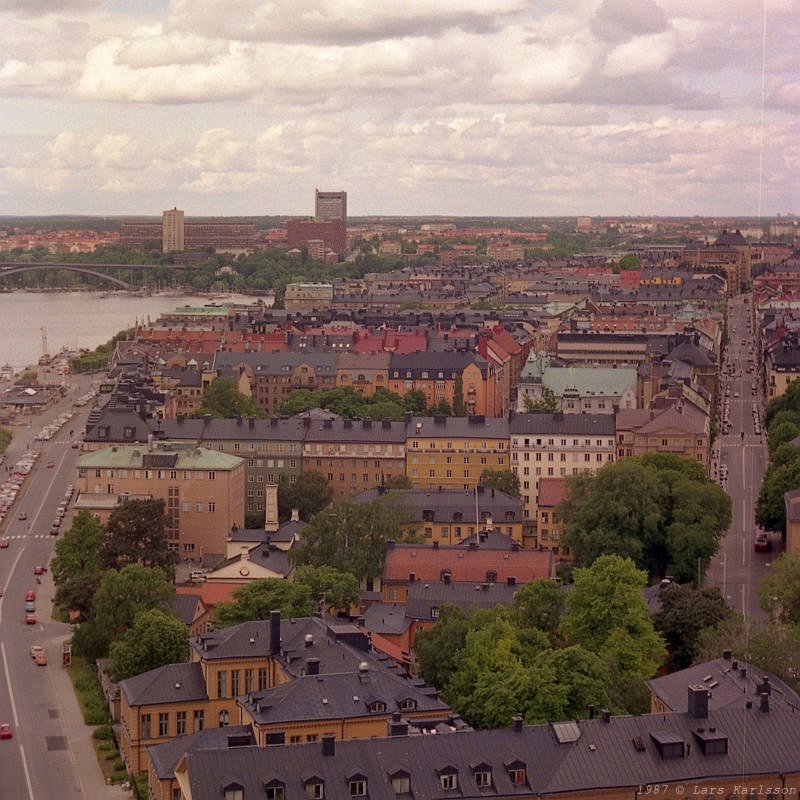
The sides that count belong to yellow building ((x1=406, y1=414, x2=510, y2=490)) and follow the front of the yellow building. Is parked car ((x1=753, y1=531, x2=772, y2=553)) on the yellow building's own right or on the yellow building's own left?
on the yellow building's own left

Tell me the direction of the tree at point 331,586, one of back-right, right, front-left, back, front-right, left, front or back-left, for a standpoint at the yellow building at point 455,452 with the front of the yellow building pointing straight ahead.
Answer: front

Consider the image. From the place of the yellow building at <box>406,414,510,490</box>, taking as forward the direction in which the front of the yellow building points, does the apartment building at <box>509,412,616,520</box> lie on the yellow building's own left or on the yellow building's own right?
on the yellow building's own left

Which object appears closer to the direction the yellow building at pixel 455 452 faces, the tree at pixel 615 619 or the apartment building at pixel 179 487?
the tree

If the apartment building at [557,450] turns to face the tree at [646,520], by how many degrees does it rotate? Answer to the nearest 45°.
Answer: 0° — it already faces it

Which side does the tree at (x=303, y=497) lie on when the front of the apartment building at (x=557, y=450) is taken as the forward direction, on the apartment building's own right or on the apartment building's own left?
on the apartment building's own right

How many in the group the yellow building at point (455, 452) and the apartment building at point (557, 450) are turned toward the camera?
2

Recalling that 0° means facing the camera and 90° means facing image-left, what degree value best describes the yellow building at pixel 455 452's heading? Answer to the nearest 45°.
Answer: approximately 0°

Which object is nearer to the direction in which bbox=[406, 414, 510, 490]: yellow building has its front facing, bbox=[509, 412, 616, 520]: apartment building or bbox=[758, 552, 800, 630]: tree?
the tree

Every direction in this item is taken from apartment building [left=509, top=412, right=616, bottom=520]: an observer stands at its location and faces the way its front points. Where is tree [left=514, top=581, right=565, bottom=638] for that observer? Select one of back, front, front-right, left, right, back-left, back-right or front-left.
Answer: front

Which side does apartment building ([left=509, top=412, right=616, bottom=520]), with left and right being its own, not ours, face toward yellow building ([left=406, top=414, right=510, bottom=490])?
right

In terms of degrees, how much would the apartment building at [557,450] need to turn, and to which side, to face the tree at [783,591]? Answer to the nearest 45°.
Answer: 0° — it already faces it

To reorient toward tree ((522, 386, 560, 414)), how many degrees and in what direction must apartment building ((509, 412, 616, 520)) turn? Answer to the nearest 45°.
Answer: approximately 180°

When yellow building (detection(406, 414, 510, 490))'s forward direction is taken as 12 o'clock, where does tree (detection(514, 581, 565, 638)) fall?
The tree is roughly at 12 o'clock from the yellow building.

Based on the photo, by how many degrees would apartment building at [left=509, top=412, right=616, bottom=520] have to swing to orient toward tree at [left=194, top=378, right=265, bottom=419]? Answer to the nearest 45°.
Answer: approximately 135° to its right

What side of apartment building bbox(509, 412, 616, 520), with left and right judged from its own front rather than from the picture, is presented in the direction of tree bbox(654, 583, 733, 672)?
front
